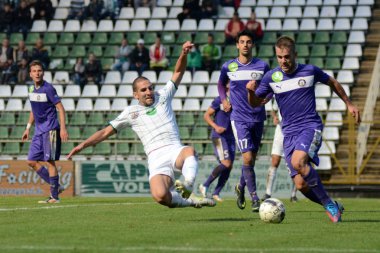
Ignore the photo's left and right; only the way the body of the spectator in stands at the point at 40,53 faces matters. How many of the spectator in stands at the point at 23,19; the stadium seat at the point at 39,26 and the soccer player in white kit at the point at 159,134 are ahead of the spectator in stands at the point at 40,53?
1

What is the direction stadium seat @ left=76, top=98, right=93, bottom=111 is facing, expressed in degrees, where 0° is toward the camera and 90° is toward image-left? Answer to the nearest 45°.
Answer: approximately 0°

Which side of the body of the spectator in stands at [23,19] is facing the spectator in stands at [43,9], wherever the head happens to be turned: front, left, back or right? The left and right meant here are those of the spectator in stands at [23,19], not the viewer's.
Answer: left

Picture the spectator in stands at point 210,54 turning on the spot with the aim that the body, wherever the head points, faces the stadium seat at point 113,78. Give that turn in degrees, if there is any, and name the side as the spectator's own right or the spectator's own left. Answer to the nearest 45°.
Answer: approximately 90° to the spectator's own right

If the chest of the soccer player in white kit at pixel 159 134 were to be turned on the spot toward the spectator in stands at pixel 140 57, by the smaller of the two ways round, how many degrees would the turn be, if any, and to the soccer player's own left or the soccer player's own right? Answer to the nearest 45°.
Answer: approximately 180°

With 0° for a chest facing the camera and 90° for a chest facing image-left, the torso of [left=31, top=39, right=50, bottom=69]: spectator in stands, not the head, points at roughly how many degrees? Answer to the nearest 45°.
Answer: approximately 0°
